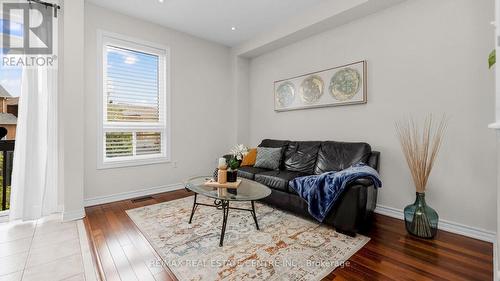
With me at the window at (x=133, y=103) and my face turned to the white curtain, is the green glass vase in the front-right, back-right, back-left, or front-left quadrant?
back-left

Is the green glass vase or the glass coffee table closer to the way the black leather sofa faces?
the glass coffee table

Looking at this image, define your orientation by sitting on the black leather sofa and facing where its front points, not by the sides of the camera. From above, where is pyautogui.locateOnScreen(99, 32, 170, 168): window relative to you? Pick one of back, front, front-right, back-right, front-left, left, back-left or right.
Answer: front-right

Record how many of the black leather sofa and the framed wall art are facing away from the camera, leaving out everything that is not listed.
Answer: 0

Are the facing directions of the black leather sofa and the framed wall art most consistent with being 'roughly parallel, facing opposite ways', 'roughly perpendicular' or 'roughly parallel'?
roughly parallel

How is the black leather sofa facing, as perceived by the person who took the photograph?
facing the viewer and to the left of the viewer

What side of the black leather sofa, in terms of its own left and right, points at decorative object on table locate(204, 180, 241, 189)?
front
